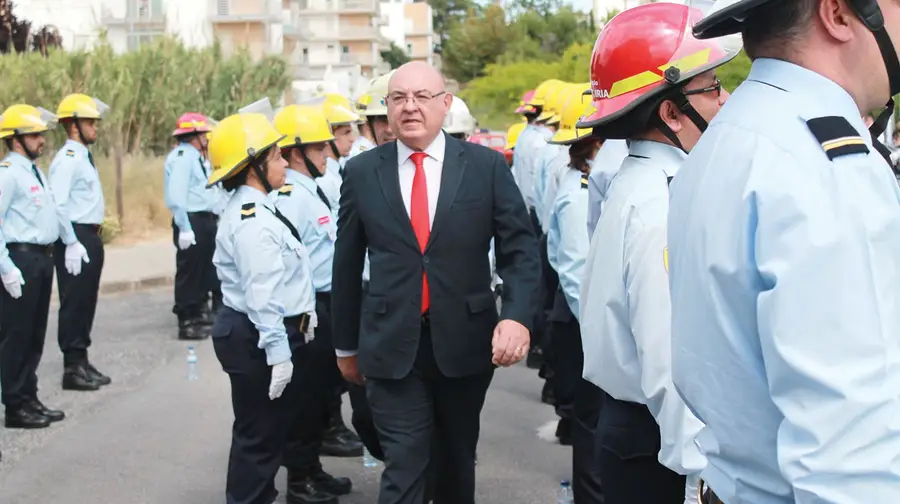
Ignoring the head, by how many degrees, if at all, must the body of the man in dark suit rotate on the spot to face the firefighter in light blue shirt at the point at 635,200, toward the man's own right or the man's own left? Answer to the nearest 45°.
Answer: approximately 45° to the man's own left

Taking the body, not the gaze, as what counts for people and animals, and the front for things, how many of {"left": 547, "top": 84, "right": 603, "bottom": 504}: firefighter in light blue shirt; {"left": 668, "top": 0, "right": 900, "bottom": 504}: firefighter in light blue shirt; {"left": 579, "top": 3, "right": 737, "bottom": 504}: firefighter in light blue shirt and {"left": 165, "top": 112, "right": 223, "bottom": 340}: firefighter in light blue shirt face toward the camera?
0

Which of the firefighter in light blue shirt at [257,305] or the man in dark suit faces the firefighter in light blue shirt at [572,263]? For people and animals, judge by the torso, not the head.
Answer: the firefighter in light blue shirt at [257,305]

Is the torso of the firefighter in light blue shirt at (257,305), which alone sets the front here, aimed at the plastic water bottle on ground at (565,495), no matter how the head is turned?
yes

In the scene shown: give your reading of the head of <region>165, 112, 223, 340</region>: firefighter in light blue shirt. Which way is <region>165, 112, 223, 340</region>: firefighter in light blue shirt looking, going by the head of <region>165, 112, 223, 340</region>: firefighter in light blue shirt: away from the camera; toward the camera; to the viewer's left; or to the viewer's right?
to the viewer's right

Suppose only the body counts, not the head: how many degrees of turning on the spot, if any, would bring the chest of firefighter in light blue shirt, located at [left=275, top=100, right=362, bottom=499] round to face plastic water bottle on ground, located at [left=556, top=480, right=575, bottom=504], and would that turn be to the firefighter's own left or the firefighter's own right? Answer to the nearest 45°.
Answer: approximately 45° to the firefighter's own right

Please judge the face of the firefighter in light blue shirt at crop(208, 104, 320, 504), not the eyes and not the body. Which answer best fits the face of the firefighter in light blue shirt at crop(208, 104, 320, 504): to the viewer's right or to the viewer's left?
to the viewer's right

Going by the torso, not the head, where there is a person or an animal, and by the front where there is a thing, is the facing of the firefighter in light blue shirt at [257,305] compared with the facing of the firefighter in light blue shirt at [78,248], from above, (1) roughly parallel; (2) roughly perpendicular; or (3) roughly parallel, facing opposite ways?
roughly parallel

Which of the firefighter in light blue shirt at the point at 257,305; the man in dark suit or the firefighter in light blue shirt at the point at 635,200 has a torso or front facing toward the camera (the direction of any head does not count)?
the man in dark suit

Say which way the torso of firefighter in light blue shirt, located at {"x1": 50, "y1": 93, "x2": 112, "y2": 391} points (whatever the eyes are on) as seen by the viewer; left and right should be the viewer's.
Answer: facing to the right of the viewer

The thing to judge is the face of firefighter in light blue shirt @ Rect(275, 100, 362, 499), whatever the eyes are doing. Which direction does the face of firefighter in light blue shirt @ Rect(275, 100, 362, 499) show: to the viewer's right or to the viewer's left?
to the viewer's right

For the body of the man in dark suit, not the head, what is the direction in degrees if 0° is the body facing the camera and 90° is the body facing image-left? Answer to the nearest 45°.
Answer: approximately 0°

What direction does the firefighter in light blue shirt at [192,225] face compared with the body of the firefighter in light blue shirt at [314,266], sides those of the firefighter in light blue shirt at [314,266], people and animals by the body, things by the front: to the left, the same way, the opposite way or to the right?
the same way

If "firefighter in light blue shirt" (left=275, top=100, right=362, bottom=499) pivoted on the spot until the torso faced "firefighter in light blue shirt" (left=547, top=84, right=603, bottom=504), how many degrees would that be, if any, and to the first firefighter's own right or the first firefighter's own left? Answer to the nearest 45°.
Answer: approximately 45° to the first firefighter's own right
